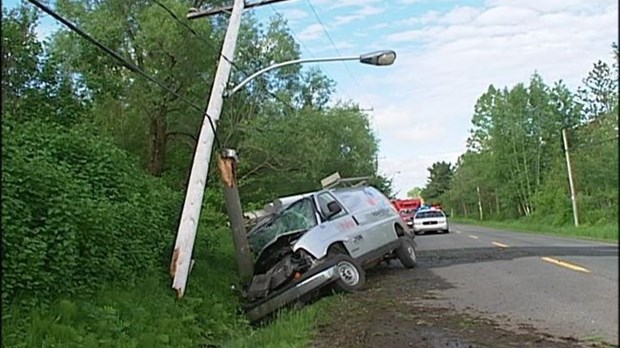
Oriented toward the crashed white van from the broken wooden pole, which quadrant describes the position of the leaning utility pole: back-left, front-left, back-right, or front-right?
back-right

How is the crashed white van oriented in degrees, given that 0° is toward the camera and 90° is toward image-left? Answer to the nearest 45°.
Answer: approximately 45°

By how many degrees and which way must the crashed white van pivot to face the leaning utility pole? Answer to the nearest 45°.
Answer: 0° — it already faces it

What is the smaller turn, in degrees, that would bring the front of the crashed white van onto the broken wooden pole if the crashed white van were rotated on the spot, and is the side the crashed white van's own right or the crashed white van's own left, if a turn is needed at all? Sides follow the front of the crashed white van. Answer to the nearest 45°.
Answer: approximately 45° to the crashed white van's own right
